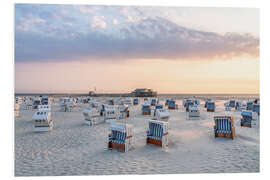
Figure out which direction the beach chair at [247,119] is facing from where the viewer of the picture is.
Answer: facing the viewer and to the left of the viewer

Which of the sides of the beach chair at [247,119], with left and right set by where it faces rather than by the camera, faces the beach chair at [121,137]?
front

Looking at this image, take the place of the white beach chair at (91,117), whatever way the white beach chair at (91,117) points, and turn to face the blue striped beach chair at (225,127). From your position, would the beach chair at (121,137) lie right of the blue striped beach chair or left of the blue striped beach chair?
right

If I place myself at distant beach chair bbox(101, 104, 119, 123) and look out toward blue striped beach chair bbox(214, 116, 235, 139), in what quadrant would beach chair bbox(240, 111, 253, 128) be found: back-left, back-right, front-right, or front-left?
front-left

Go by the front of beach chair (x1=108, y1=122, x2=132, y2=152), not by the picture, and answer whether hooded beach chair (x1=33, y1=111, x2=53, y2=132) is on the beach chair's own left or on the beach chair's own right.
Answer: on the beach chair's own right

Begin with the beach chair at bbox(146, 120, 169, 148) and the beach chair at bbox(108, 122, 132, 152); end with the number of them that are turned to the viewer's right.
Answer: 0

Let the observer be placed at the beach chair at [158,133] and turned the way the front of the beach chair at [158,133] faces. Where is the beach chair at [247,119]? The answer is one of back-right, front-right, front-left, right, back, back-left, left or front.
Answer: back
